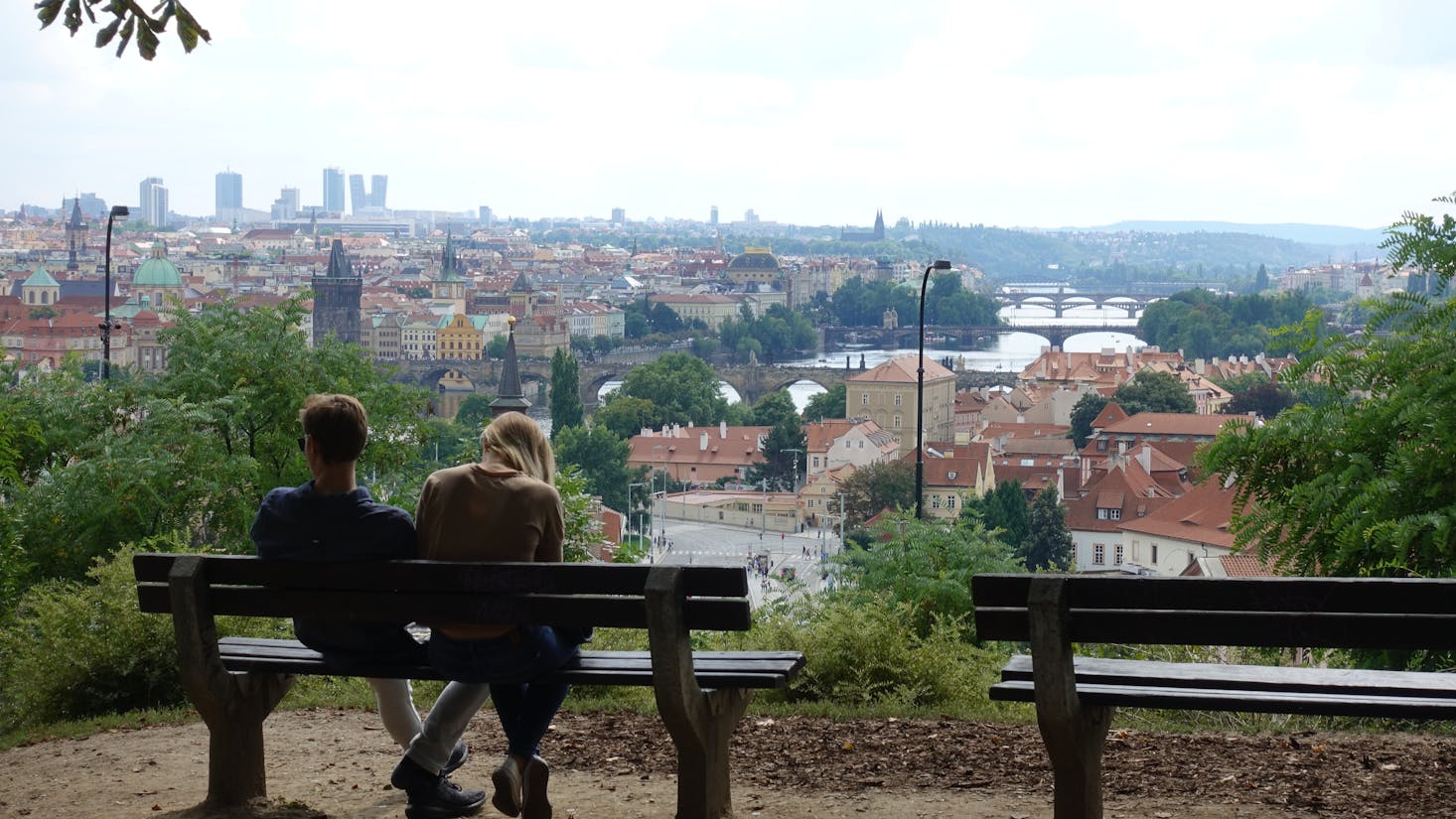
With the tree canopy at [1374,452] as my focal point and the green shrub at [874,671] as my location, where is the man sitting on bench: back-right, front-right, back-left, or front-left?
back-right

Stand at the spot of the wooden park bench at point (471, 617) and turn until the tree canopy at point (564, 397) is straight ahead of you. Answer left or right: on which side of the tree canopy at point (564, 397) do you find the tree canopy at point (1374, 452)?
right

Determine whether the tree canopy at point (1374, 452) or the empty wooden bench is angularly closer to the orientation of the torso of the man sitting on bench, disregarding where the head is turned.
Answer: the tree canopy

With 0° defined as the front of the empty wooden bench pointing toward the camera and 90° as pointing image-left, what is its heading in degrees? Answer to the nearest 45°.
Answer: approximately 180°

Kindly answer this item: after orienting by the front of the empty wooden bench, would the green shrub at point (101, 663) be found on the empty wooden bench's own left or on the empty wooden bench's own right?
on the empty wooden bench's own left

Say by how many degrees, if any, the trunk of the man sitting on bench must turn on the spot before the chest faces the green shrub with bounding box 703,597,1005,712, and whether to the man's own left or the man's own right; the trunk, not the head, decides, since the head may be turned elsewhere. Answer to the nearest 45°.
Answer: approximately 45° to the man's own right

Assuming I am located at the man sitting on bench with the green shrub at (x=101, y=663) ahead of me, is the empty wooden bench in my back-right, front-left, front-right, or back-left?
back-right

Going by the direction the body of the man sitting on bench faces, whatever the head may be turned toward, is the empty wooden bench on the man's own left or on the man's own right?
on the man's own right

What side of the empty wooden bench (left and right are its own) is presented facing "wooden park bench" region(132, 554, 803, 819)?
left

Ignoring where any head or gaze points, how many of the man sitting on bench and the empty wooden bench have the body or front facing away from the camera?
2

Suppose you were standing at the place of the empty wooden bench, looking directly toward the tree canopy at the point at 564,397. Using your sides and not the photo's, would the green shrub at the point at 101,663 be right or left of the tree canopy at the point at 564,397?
left

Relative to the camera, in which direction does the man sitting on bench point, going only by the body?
away from the camera
